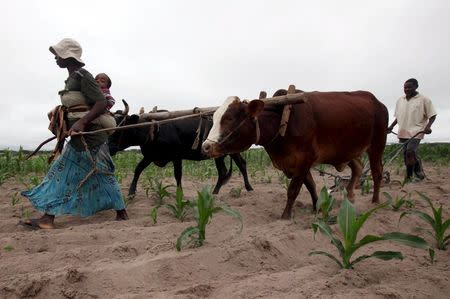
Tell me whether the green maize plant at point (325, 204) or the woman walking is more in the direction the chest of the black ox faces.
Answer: the woman walking

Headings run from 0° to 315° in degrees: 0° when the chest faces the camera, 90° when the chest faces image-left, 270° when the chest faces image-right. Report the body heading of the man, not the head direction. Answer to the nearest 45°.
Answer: approximately 45°

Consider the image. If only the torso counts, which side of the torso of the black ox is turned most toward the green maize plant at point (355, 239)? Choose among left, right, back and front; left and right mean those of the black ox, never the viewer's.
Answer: left

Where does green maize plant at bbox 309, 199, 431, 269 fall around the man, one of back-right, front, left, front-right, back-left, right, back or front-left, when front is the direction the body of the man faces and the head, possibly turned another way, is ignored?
front-left

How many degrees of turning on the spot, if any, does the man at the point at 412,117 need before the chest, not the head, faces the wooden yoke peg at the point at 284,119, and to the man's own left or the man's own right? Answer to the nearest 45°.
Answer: approximately 45° to the man's own left

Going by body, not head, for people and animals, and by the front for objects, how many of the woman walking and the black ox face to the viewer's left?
2

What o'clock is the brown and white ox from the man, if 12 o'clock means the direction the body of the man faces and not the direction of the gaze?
The brown and white ox is roughly at 11 o'clock from the man.

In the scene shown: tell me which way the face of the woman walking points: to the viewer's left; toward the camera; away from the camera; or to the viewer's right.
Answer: to the viewer's left

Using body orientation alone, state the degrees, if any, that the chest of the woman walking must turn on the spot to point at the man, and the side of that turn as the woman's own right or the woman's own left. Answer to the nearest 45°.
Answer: approximately 180°

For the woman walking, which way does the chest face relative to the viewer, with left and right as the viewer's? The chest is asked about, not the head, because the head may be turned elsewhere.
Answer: facing to the left of the viewer

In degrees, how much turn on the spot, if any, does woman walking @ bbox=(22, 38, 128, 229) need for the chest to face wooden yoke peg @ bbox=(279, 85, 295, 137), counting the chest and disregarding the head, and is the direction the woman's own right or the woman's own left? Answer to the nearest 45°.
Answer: approximately 180°

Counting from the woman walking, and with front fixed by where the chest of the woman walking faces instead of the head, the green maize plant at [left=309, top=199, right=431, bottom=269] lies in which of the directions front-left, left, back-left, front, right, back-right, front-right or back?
back-left

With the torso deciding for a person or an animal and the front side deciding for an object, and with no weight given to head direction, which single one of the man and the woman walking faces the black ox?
the man

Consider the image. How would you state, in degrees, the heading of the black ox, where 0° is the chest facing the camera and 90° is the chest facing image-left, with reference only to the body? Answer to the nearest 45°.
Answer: approximately 90°
